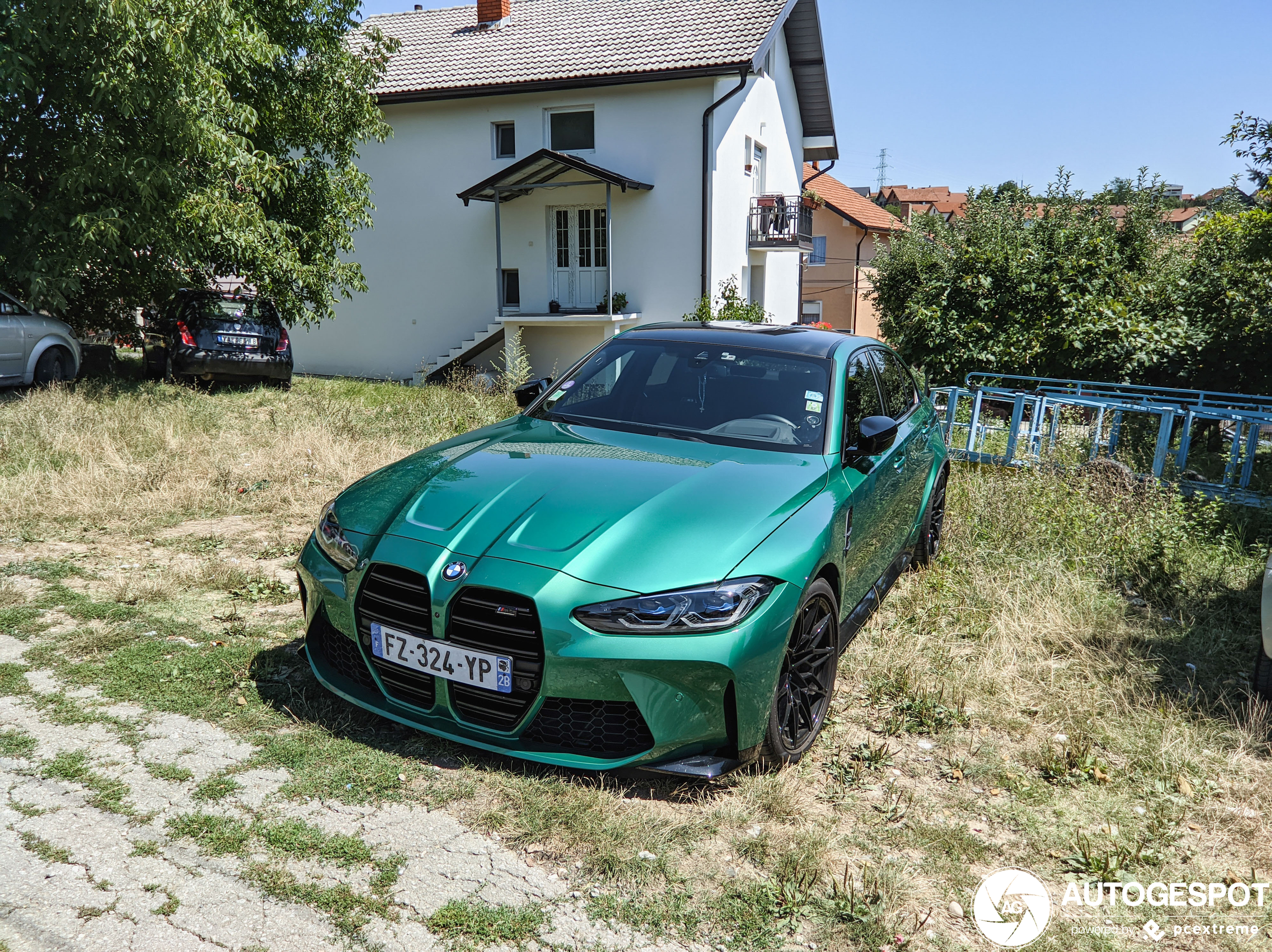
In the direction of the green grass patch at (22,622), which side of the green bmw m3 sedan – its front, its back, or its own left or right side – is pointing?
right

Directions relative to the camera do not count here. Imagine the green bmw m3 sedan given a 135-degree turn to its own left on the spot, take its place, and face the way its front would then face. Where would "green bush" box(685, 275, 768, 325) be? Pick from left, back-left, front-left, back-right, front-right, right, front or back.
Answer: left

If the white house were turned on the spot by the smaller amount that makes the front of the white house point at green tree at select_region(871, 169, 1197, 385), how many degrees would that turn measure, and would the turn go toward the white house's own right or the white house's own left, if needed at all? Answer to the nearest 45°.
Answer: approximately 45° to the white house's own left

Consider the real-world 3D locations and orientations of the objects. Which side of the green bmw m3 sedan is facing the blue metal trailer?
back

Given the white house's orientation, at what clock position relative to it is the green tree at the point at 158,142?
The green tree is roughly at 1 o'clock from the white house.

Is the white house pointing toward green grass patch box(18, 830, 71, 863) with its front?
yes

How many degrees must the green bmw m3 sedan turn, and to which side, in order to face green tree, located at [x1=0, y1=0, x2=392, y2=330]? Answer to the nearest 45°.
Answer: approximately 90° to its right

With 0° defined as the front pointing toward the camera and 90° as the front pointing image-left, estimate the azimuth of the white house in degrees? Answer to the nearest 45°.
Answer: approximately 0°

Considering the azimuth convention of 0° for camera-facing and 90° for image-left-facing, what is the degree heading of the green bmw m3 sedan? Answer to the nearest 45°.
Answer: approximately 45°

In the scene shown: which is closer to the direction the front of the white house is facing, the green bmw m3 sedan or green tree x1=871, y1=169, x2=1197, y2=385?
the green bmw m3 sedan

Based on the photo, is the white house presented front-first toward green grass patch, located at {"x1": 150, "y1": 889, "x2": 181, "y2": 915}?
yes
